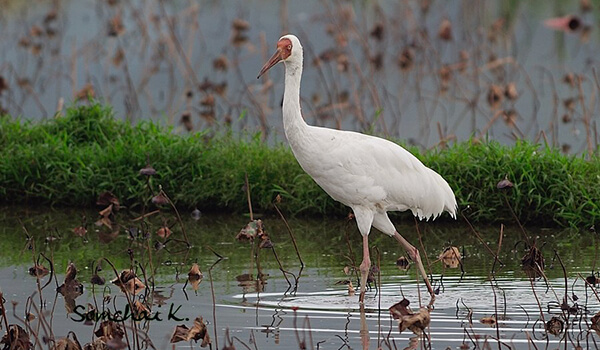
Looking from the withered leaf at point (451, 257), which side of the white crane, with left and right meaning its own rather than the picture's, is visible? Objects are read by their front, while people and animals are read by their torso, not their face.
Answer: back

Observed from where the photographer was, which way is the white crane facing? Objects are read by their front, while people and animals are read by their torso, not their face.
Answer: facing to the left of the viewer

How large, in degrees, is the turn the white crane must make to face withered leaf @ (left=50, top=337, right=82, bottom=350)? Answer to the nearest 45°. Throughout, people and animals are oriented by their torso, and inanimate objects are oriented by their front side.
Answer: approximately 45° to its left

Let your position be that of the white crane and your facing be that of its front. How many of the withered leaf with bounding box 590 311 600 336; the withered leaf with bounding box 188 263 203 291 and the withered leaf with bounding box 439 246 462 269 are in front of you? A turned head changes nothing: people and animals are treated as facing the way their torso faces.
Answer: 1

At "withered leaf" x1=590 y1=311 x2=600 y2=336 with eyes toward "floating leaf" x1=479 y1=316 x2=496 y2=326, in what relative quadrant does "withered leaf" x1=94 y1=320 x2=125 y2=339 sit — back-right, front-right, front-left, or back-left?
front-left

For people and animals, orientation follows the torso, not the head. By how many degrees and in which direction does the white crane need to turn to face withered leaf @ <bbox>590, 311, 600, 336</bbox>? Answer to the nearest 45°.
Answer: approximately 135° to its left

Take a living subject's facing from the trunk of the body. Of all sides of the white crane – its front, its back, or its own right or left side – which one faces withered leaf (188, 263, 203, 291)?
front

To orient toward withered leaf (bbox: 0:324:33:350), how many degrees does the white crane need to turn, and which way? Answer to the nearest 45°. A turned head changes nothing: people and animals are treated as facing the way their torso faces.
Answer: approximately 45° to its left

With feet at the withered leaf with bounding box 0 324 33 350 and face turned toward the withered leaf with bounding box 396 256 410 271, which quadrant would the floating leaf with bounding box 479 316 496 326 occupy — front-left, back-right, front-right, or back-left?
front-right

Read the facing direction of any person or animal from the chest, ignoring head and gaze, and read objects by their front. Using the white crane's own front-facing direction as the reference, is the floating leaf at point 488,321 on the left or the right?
on its left
